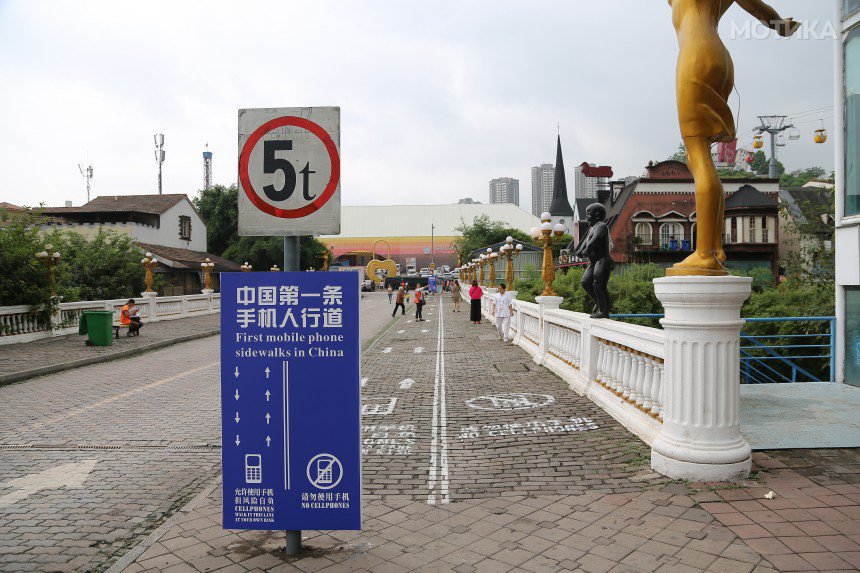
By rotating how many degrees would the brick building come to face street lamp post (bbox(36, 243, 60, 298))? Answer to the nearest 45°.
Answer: approximately 45° to its right

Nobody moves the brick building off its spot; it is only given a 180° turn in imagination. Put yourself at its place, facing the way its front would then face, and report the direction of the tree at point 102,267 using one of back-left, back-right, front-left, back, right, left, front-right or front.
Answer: back-left

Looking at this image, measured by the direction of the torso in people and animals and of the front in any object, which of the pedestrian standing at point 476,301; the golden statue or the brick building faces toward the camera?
the brick building

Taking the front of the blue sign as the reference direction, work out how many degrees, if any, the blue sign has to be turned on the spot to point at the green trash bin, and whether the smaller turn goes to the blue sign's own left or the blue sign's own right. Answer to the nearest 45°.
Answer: approximately 180°

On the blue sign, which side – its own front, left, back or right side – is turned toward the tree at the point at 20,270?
back

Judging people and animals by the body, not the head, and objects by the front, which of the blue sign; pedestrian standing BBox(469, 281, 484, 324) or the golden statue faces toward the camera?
the blue sign

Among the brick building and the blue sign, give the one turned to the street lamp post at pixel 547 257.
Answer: the brick building

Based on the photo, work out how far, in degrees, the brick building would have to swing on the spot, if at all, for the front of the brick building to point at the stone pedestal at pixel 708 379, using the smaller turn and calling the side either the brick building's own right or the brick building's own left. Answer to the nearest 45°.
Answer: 0° — it already faces it

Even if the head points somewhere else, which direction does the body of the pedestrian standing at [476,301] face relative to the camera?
away from the camera

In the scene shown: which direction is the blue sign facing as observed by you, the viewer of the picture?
facing the viewer
